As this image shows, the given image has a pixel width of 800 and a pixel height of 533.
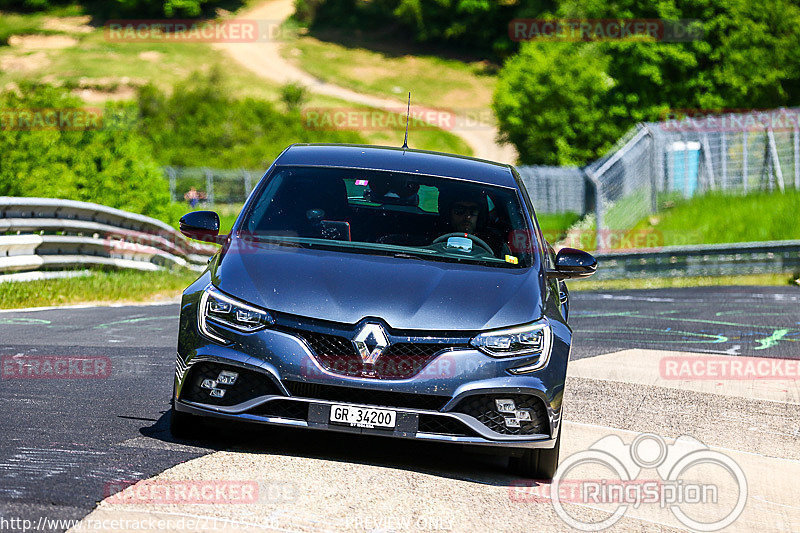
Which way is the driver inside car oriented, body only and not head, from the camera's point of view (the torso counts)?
toward the camera

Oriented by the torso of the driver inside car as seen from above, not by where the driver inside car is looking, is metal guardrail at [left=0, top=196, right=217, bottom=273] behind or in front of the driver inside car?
behind

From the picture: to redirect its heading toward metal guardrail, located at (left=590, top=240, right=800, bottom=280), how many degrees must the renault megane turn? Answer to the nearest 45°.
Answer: approximately 180°

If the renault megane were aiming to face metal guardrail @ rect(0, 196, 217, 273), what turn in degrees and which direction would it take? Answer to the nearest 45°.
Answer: approximately 180°

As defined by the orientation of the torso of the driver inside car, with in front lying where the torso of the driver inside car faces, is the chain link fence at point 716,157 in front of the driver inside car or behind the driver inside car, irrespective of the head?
behind

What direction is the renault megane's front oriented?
toward the camera
